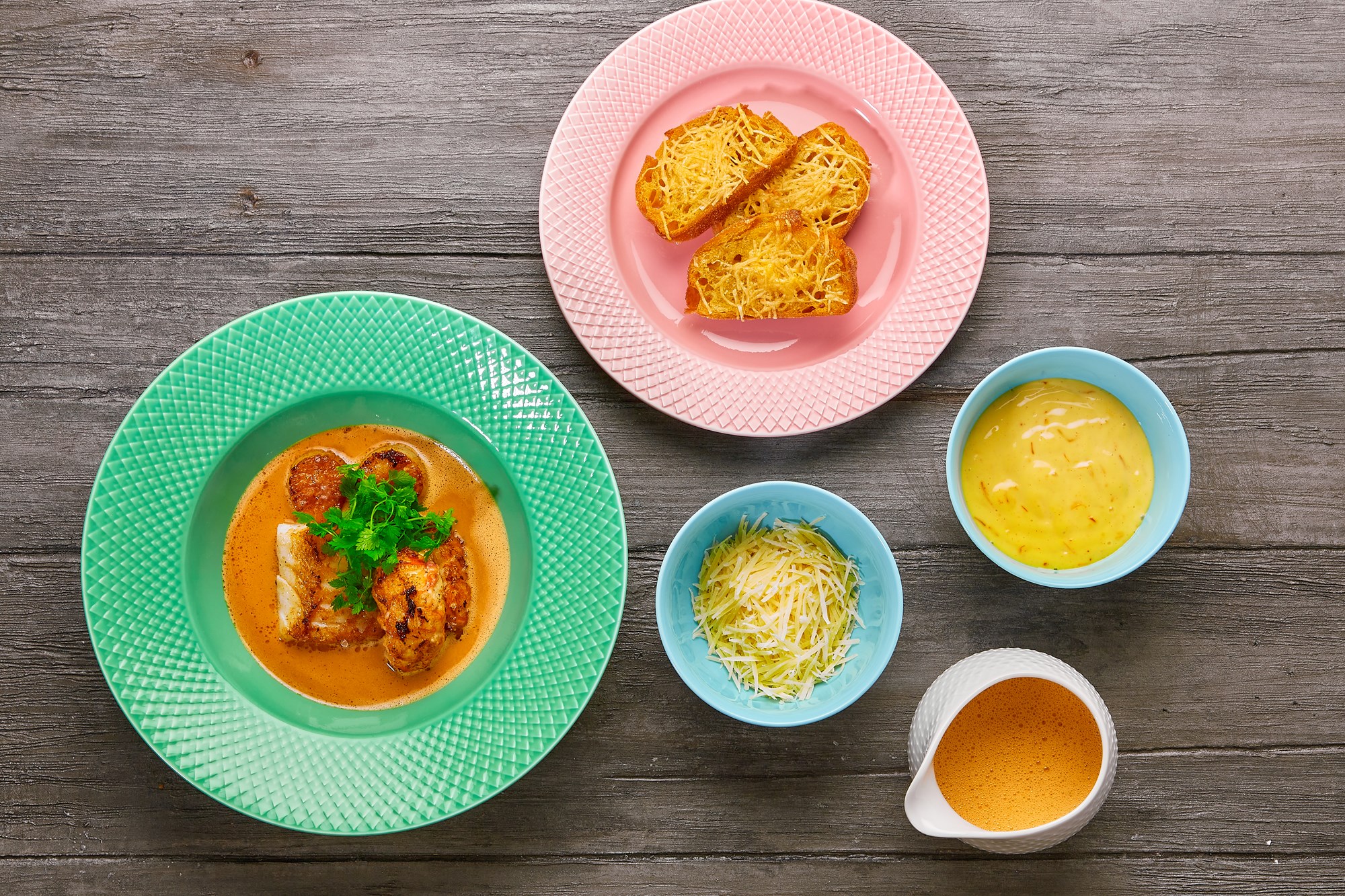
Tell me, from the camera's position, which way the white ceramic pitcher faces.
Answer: facing the viewer and to the left of the viewer

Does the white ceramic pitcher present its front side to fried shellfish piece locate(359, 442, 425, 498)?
no

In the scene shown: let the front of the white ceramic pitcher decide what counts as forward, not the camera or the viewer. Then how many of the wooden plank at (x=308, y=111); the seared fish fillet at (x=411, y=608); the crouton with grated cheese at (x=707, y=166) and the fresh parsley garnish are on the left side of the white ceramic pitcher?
0

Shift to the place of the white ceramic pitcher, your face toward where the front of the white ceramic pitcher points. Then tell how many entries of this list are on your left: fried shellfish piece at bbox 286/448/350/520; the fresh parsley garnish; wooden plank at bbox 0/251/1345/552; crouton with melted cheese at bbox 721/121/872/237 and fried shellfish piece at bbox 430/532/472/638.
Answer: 0

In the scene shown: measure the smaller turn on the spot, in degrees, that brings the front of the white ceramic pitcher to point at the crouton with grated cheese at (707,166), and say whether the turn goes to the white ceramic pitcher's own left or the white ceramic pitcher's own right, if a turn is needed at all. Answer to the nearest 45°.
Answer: approximately 90° to the white ceramic pitcher's own right

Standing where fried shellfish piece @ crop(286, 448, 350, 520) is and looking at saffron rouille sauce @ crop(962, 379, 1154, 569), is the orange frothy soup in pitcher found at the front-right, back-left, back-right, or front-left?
front-right

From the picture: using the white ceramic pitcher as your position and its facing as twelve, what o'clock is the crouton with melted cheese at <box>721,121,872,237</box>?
The crouton with melted cheese is roughly at 4 o'clock from the white ceramic pitcher.

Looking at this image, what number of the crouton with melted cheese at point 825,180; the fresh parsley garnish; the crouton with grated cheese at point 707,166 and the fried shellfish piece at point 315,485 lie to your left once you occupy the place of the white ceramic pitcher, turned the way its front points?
0

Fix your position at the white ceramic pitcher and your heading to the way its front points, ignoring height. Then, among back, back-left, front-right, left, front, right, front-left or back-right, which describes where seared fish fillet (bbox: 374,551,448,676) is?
front-right

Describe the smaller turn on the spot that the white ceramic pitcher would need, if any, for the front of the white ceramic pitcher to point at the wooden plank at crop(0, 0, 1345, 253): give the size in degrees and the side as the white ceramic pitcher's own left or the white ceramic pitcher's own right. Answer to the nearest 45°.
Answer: approximately 90° to the white ceramic pitcher's own right
